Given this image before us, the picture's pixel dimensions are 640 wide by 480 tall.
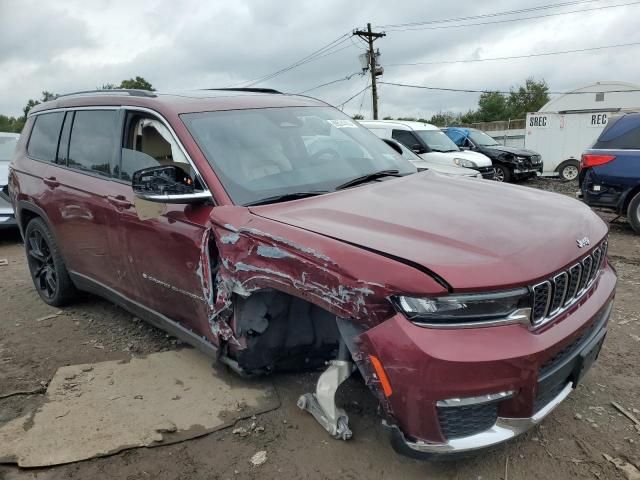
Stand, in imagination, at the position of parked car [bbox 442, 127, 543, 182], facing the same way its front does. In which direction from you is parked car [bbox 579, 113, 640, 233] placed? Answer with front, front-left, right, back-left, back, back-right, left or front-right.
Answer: front-right

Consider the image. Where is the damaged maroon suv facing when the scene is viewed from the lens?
facing the viewer and to the right of the viewer

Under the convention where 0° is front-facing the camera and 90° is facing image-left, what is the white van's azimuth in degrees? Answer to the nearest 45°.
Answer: approximately 315°

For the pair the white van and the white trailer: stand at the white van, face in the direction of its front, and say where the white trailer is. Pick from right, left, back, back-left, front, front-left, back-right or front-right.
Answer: left

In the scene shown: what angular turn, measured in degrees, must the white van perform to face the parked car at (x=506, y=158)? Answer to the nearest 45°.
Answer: approximately 90° to its left

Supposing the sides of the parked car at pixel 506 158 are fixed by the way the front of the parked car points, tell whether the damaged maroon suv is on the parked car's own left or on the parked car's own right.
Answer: on the parked car's own right

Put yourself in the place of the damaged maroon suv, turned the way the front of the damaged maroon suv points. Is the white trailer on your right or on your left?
on your left

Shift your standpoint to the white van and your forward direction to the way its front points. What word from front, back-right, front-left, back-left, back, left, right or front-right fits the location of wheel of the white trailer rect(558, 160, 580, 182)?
left

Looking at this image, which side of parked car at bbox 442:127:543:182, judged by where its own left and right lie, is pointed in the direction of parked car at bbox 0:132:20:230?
right

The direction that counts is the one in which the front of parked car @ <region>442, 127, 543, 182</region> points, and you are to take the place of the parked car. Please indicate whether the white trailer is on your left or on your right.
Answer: on your left

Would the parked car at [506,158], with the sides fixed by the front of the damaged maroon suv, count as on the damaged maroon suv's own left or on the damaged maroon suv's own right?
on the damaged maroon suv's own left

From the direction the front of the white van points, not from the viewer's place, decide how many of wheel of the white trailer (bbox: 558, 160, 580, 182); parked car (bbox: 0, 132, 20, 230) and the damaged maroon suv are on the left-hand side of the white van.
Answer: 1
